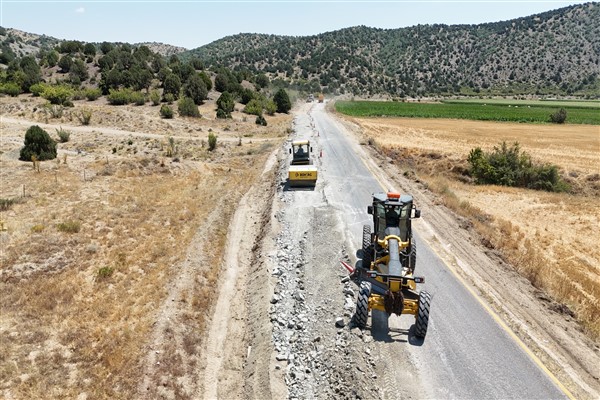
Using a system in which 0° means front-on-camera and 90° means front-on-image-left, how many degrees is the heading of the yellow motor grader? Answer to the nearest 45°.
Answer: approximately 0°

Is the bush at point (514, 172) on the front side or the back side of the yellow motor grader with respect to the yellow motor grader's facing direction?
on the back side

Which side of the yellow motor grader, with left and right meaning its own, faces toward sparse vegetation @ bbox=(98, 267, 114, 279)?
right

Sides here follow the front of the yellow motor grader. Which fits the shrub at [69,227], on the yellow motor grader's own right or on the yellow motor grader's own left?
on the yellow motor grader's own right

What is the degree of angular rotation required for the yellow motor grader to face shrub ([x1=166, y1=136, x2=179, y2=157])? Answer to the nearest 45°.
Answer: approximately 135° to its right

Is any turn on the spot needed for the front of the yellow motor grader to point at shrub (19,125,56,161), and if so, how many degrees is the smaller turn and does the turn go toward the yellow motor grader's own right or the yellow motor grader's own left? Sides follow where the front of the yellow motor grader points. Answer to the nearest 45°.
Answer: approximately 135° to the yellow motor grader's own right
